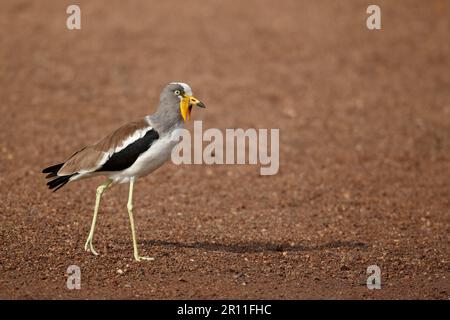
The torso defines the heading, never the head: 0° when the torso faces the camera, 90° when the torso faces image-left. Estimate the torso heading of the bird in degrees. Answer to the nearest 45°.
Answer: approximately 270°
